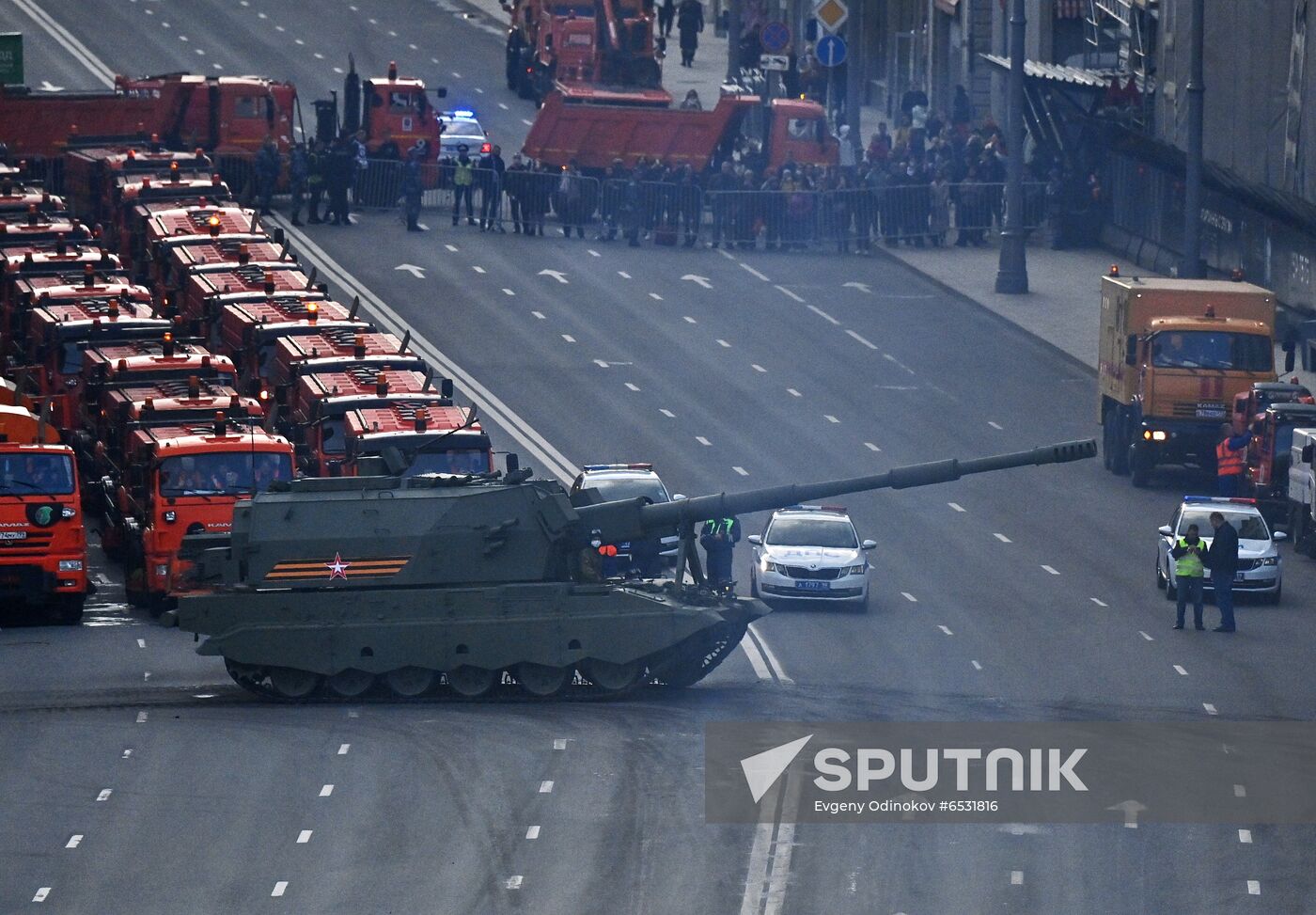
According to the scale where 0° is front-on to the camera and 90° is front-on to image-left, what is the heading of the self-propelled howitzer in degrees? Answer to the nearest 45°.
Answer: approximately 270°

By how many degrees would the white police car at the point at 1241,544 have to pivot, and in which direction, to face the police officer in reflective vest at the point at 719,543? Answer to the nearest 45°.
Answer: approximately 135° to its right

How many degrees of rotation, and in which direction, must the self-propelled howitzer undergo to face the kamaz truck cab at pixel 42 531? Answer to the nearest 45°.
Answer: approximately 135° to its left

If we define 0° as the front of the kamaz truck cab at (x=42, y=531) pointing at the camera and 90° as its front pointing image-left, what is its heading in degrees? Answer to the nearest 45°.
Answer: approximately 0°

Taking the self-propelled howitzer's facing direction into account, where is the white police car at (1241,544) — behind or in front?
in front

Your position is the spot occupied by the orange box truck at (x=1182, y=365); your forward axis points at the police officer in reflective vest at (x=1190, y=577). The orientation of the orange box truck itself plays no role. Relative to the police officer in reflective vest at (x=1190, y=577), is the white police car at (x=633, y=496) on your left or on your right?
right

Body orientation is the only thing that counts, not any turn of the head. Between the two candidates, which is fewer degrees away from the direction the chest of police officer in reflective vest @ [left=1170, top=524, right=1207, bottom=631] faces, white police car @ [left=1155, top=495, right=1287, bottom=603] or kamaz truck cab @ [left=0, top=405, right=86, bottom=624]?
the kamaz truck cab

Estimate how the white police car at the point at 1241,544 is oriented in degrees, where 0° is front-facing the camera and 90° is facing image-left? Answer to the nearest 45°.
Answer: approximately 315°

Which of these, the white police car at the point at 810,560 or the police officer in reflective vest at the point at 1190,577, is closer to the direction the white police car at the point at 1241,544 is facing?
the police officer in reflective vest

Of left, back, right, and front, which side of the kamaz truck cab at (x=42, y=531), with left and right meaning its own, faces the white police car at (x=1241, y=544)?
left

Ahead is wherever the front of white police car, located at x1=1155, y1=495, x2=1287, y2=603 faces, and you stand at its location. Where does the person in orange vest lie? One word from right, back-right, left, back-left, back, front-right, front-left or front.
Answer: back-left
